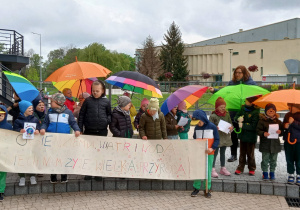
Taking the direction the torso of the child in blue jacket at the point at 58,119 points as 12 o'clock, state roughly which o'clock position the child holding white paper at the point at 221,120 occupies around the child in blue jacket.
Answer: The child holding white paper is roughly at 9 o'clock from the child in blue jacket.

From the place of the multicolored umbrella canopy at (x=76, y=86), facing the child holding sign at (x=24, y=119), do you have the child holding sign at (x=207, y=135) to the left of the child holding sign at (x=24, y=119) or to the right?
left

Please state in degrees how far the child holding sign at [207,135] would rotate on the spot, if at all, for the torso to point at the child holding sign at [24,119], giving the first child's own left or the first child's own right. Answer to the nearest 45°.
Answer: approximately 45° to the first child's own right

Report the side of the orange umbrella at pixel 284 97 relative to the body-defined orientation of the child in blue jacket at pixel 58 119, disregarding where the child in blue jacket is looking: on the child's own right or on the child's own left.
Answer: on the child's own left

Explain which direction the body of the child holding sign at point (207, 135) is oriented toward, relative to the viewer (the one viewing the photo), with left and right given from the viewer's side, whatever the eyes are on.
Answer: facing the viewer and to the left of the viewer

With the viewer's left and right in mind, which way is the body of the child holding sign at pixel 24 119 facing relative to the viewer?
facing the viewer and to the right of the viewer

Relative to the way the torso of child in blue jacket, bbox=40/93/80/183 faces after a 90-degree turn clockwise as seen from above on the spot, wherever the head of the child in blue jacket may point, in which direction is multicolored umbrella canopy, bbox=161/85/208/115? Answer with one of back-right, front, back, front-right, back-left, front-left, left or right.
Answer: back

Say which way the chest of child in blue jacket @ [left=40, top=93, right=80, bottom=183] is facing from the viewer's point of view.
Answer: toward the camera

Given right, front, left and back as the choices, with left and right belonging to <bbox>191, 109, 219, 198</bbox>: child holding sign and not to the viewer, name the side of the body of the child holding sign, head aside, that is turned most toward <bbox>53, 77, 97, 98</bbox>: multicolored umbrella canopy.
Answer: right

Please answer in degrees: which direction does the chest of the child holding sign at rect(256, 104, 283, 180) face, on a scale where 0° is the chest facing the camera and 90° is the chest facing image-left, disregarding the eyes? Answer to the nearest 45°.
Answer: approximately 0°

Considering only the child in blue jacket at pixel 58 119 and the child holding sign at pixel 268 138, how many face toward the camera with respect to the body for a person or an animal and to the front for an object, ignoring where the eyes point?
2
